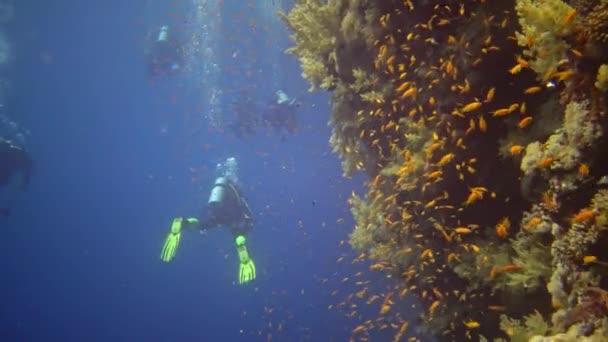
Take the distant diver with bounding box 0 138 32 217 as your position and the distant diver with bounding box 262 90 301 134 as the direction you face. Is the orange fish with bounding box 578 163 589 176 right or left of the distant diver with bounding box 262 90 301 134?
right
